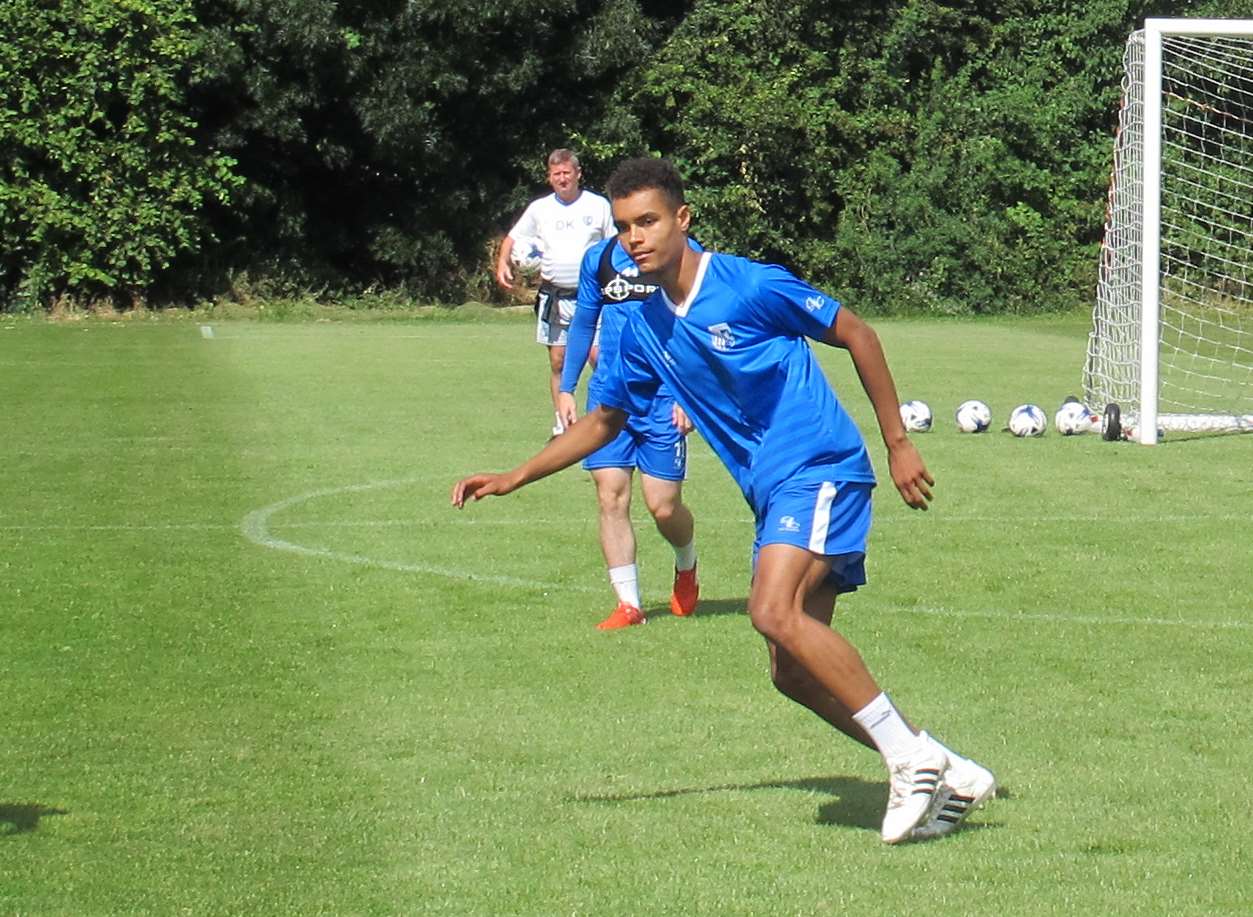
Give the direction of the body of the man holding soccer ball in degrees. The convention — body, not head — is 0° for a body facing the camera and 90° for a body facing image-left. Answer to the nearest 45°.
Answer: approximately 0°

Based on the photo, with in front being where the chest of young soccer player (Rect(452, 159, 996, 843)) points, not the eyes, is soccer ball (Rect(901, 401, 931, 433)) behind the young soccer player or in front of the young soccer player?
behind

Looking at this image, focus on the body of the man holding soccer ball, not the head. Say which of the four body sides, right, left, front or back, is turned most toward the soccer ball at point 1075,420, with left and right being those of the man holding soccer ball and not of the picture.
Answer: left

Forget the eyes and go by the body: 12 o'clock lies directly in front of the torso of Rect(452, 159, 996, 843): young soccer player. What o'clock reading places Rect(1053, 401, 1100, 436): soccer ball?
The soccer ball is roughly at 5 o'clock from the young soccer player.

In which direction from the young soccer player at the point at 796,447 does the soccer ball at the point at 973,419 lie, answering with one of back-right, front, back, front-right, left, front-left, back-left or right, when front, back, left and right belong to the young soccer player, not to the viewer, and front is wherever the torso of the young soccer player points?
back-right

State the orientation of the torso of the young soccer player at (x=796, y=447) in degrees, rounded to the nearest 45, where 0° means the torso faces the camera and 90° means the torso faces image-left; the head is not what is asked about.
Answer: approximately 45°

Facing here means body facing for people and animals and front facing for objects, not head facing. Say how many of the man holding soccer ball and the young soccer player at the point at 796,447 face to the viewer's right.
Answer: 0

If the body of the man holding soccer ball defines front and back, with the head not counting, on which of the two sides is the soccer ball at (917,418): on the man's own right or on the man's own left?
on the man's own left

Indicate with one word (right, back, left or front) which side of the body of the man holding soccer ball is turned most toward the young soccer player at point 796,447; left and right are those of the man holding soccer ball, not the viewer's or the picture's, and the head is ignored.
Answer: front

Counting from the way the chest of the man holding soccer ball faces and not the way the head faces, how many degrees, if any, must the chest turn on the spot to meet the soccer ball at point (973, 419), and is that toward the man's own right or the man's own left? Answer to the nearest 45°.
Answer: approximately 90° to the man's own left
